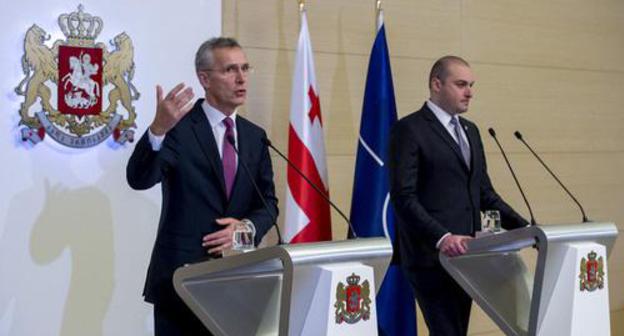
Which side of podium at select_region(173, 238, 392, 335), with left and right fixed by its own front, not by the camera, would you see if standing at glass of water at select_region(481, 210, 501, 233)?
left

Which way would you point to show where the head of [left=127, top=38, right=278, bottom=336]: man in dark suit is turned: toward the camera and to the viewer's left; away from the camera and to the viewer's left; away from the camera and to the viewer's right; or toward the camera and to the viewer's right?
toward the camera and to the viewer's right

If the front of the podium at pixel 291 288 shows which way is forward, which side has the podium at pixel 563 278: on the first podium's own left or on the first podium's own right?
on the first podium's own left

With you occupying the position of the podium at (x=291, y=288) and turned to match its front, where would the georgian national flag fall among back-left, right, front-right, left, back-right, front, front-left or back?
back-left

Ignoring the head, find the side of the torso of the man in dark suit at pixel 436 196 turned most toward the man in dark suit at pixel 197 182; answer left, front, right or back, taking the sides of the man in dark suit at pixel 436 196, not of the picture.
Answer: right

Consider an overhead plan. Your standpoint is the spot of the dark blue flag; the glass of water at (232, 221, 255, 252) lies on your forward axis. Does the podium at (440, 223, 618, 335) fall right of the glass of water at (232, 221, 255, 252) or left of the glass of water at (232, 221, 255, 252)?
left

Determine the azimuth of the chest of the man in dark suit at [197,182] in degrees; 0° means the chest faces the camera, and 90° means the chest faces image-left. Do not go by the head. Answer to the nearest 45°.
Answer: approximately 315°

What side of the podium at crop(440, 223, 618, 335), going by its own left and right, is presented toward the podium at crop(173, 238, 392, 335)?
right

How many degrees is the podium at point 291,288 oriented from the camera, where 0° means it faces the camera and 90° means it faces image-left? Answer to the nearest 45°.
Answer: approximately 315°

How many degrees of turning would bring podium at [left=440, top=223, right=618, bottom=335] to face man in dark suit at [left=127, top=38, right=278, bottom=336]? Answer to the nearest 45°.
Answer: approximately 135° to its right

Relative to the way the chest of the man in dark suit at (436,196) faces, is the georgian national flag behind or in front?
behind
